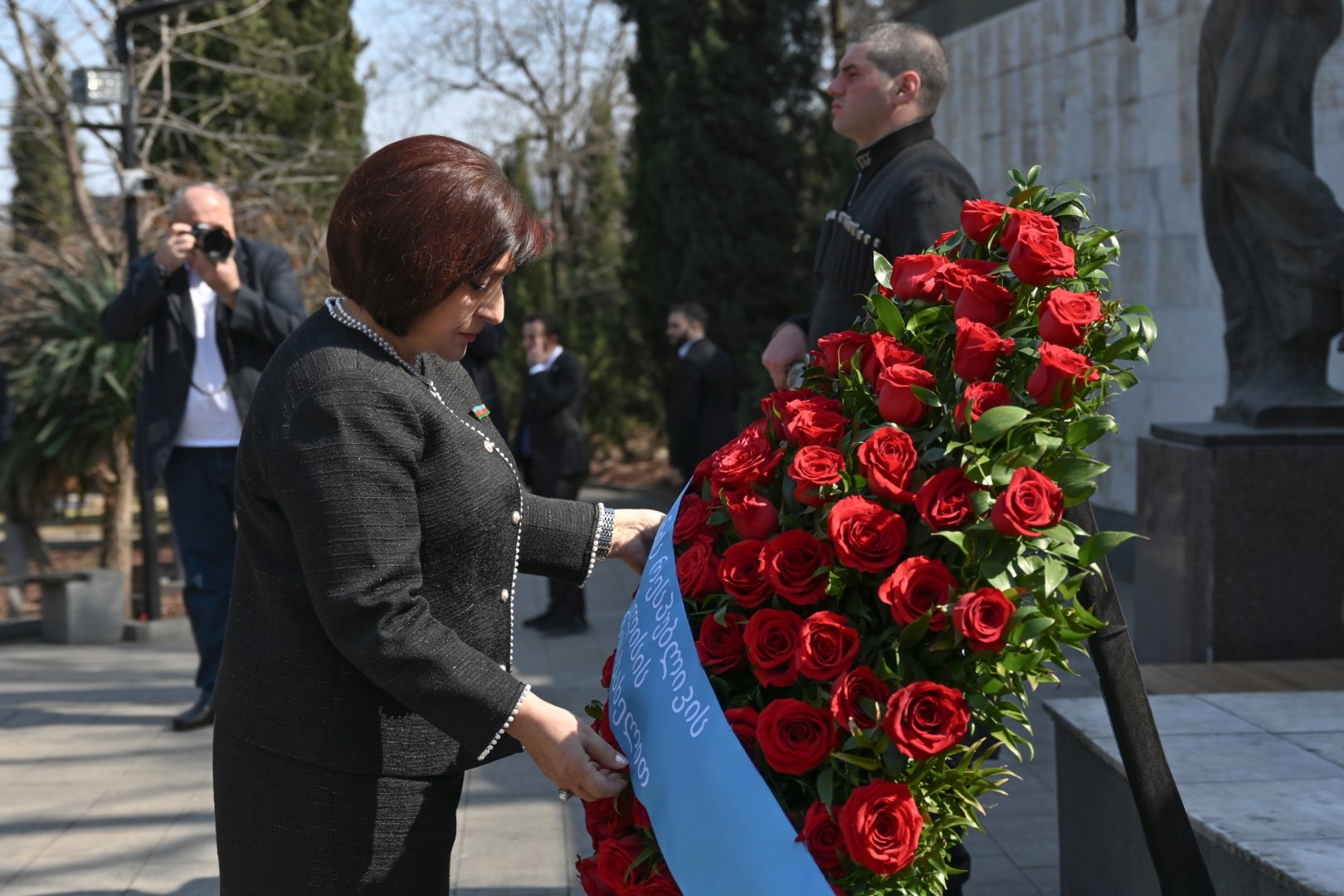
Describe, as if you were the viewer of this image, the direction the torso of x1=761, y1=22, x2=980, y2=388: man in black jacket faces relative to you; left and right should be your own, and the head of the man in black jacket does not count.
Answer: facing to the left of the viewer

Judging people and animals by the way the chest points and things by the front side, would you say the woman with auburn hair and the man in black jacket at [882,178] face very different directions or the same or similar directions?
very different directions

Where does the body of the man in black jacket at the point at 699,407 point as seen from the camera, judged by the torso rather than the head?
to the viewer's left

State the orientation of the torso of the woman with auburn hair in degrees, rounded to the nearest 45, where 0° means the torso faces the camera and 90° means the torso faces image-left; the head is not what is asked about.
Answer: approximately 270°

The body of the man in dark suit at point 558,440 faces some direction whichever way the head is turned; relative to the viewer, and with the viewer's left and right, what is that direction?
facing to the left of the viewer

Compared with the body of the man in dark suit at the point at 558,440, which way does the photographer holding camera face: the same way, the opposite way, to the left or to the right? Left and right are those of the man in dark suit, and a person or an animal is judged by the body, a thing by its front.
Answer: to the left

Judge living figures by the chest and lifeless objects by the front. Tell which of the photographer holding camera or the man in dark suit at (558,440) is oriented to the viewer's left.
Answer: the man in dark suit

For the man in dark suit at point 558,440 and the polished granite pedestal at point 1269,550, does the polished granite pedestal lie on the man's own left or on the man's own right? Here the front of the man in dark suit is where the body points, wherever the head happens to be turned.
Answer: on the man's own left

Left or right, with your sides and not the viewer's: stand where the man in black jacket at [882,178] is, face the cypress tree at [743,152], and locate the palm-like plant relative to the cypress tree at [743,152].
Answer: left

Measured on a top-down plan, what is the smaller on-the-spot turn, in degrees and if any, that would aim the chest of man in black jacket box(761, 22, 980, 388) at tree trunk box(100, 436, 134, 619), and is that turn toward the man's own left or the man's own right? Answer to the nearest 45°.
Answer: approximately 45° to the man's own right
